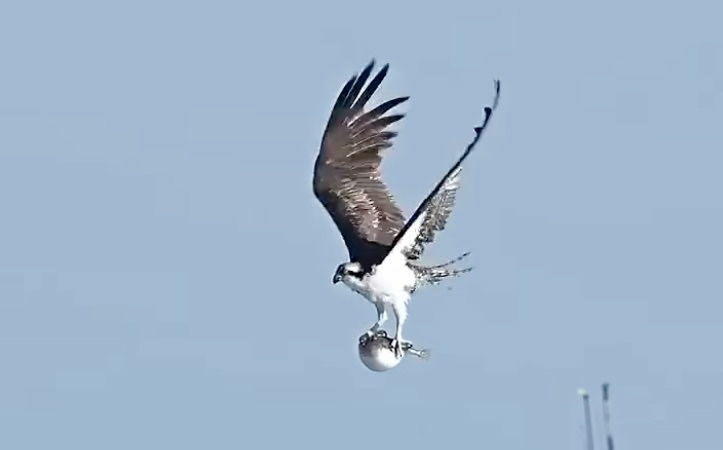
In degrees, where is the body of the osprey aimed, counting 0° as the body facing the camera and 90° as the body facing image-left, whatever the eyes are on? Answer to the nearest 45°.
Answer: approximately 90°
